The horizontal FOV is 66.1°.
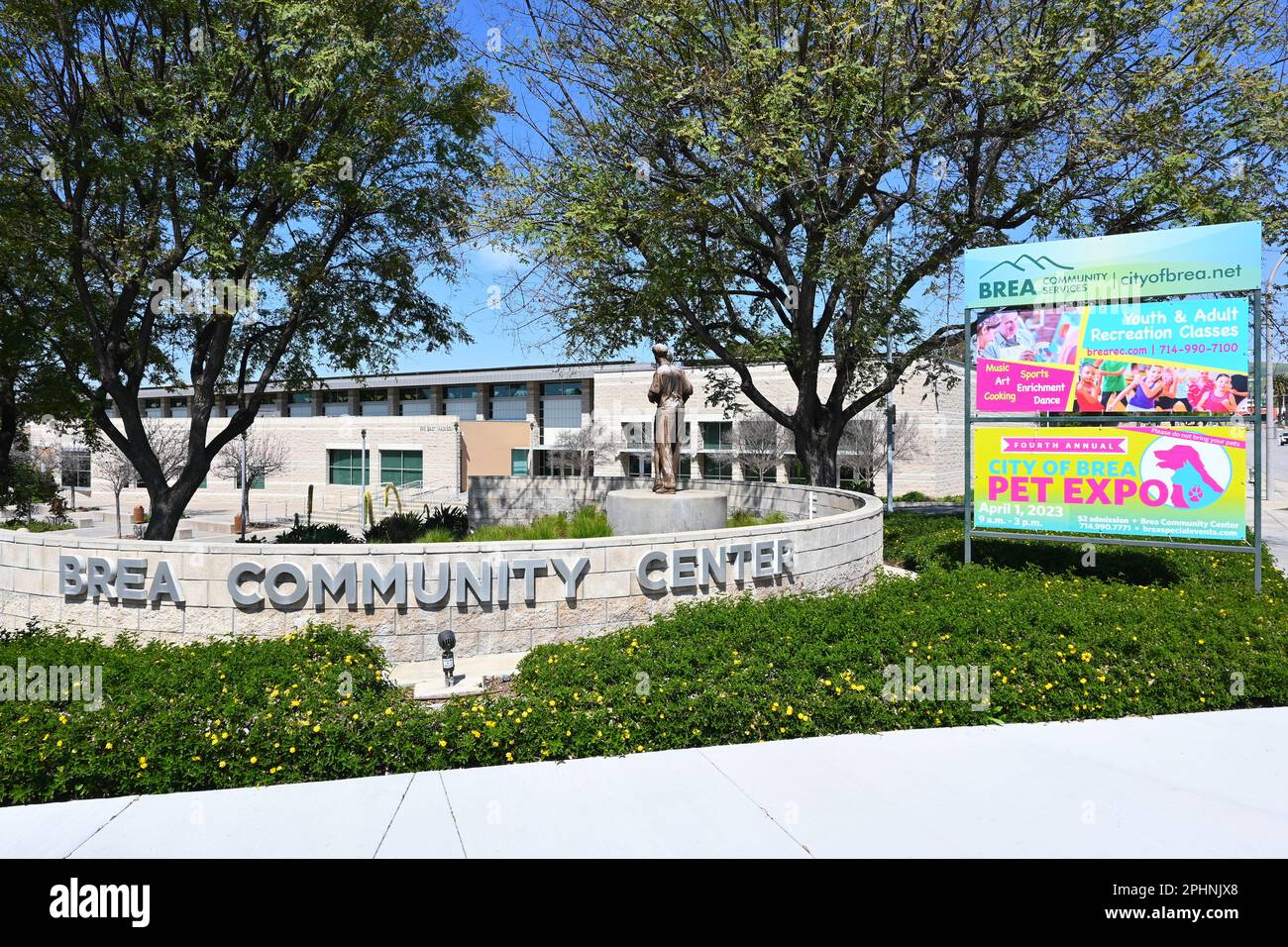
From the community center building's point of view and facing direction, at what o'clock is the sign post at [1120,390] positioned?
The sign post is roughly at 12 o'clock from the community center building.

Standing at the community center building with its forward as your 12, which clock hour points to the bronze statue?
The bronze statue is roughly at 12 o'clock from the community center building.

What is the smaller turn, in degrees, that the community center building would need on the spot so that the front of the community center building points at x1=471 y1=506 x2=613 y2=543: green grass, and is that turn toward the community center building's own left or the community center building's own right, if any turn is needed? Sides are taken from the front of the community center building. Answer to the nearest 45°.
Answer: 0° — it already faces it

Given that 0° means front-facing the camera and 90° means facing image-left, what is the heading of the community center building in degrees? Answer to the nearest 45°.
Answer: approximately 0°

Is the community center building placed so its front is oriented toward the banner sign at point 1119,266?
yes
